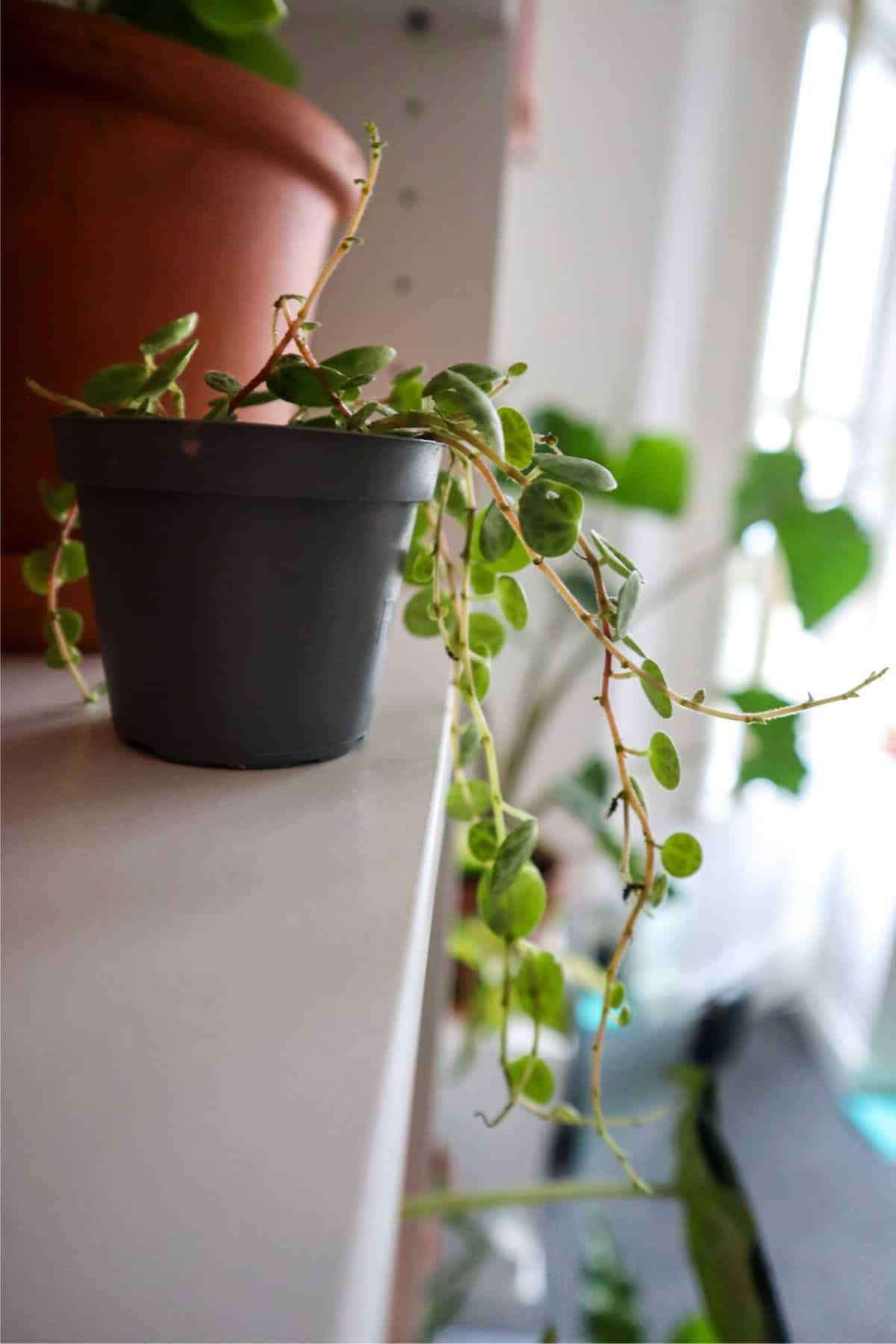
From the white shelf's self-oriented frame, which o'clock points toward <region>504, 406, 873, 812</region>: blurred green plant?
The blurred green plant is roughly at 10 o'clock from the white shelf.

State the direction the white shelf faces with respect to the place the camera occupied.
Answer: facing to the right of the viewer
